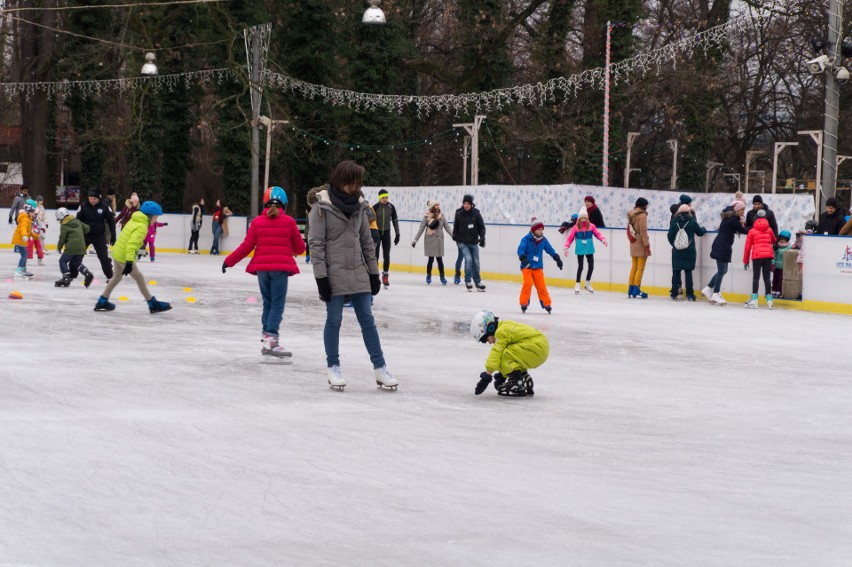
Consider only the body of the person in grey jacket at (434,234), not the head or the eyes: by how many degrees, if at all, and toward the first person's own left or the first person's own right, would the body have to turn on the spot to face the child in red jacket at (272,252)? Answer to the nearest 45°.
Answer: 0° — they already face them

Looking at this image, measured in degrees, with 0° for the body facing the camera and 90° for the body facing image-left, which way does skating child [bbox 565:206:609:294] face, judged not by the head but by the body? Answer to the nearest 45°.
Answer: approximately 0°

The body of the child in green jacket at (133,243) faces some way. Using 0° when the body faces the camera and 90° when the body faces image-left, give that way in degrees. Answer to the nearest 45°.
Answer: approximately 270°

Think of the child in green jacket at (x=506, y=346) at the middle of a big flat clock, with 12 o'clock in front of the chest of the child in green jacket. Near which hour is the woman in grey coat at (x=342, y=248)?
The woman in grey coat is roughly at 12 o'clock from the child in green jacket.

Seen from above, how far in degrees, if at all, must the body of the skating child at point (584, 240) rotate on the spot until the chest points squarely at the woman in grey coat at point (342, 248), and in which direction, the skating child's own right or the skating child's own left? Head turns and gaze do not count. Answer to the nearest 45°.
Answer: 0° — they already face them

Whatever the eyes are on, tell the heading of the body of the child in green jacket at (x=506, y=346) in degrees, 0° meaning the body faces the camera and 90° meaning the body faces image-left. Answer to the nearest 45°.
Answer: approximately 90°

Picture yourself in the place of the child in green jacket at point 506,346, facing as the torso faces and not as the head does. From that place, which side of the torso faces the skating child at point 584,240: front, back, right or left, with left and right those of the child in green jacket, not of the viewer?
right
